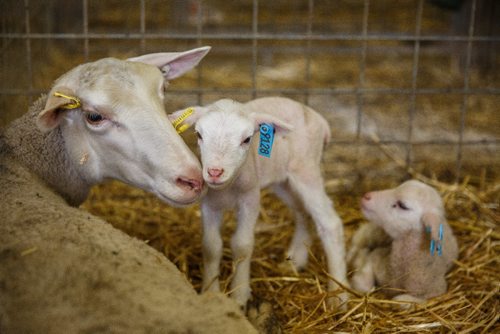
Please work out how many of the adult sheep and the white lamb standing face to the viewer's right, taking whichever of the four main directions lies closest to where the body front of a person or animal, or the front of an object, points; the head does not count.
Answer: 0

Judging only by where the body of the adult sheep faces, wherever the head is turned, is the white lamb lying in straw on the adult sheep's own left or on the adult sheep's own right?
on the adult sheep's own right

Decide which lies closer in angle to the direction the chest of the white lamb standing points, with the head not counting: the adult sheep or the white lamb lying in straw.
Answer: the adult sheep

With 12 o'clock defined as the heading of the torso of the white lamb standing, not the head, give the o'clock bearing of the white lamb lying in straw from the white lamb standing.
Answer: The white lamb lying in straw is roughly at 7 o'clock from the white lamb standing.

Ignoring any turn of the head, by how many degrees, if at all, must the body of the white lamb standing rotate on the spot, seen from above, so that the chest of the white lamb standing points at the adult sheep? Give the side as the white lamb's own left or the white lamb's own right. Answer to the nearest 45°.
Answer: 0° — it already faces it

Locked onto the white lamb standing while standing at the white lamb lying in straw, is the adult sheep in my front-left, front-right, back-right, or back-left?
front-left
